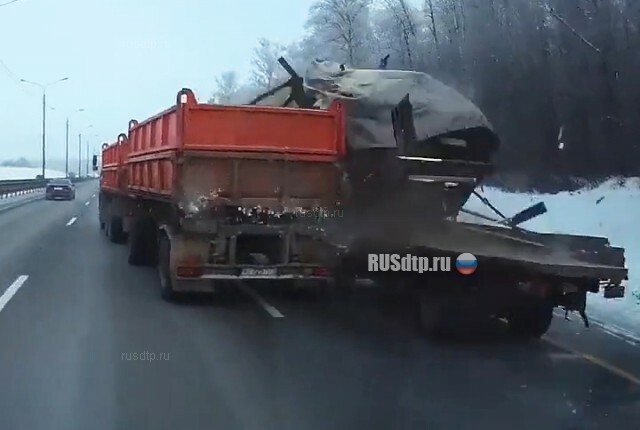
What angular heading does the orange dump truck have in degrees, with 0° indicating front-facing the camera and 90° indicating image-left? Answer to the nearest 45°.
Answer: approximately 180°

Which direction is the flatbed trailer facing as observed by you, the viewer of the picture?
facing away from the viewer and to the left of the viewer

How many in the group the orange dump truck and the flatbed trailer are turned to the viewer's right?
0

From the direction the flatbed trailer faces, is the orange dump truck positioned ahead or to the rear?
ahead
